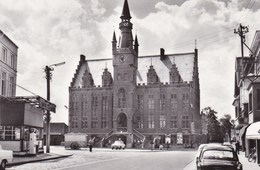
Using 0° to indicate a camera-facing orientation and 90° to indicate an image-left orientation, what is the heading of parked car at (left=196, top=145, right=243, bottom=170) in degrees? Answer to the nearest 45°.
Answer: approximately 180°

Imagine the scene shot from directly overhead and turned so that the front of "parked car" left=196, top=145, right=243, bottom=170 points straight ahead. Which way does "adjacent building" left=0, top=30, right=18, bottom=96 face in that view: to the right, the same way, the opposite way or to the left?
to the right

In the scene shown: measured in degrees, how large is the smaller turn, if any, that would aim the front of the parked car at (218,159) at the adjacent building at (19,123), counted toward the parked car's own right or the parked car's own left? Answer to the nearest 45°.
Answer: approximately 45° to the parked car's own left

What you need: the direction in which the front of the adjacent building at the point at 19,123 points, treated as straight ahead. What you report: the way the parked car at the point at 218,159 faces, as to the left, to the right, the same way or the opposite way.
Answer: to the left

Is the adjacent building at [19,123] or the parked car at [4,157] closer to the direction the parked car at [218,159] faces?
the adjacent building

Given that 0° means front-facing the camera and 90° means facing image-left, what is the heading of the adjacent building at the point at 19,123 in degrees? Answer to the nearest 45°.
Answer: approximately 315°

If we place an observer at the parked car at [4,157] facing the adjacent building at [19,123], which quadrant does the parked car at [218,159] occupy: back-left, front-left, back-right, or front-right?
back-right

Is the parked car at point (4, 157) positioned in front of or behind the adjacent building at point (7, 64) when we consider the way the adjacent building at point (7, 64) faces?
in front

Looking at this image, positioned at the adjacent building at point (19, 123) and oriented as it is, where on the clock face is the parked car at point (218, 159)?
The parked car is roughly at 1 o'clock from the adjacent building.

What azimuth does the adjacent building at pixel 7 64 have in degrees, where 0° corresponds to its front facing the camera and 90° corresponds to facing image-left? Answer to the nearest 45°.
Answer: approximately 315°

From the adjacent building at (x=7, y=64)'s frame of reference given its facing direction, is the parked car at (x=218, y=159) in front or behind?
in front
